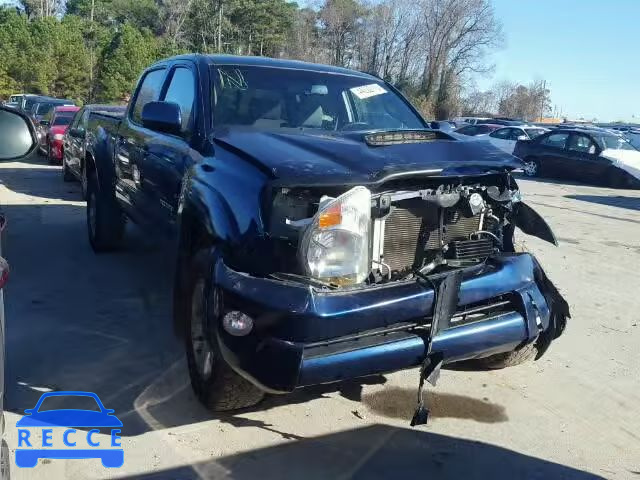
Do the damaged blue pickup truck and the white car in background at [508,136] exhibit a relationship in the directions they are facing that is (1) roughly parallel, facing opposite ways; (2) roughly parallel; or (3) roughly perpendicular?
roughly perpendicular

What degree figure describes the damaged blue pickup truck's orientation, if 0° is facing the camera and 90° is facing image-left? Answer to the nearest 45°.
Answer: approximately 315°

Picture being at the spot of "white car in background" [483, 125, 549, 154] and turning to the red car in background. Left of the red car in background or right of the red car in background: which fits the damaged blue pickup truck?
left

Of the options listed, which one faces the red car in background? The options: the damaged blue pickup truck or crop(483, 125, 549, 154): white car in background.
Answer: the white car in background

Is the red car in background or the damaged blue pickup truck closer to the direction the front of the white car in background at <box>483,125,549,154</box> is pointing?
the red car in background

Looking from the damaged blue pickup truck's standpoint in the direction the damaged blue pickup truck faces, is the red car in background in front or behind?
behind

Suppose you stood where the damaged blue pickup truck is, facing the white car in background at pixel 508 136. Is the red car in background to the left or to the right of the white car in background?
left
